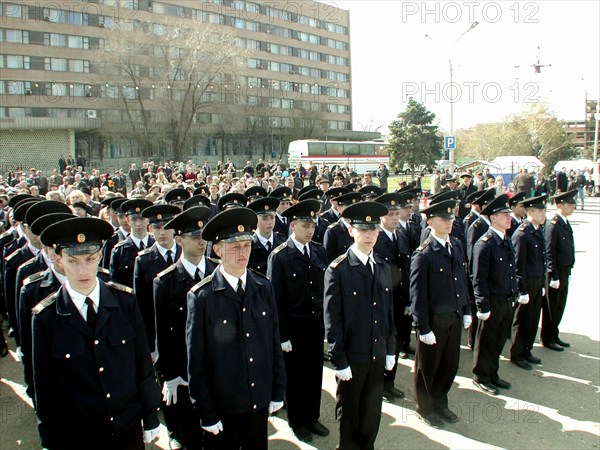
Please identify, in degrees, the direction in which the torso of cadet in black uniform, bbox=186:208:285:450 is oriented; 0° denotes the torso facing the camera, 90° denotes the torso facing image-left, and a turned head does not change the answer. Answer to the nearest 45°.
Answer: approximately 315°

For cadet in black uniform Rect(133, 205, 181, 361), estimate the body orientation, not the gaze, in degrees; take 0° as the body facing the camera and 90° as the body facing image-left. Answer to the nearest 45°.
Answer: approximately 315°

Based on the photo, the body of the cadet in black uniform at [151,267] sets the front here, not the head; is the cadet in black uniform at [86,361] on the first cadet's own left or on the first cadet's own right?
on the first cadet's own right

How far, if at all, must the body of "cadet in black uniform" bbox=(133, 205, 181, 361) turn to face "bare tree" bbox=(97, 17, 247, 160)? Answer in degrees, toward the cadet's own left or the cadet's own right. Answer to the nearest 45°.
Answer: approximately 135° to the cadet's own left

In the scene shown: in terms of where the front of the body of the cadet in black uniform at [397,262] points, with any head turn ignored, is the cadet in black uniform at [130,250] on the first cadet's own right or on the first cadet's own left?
on the first cadet's own right

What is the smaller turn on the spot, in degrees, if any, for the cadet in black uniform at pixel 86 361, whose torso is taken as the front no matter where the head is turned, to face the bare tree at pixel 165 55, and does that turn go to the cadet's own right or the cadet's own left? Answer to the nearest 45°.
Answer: approximately 180°

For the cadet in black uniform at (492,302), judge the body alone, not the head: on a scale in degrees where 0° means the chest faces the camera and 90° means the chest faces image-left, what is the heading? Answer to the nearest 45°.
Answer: approximately 315°

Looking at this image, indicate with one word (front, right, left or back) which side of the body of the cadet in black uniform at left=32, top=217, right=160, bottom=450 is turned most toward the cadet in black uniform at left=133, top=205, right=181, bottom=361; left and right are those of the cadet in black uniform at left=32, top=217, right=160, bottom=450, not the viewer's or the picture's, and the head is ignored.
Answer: back

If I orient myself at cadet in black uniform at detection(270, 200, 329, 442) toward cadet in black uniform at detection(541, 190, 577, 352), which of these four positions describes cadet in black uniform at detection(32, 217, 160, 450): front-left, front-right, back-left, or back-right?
back-right
